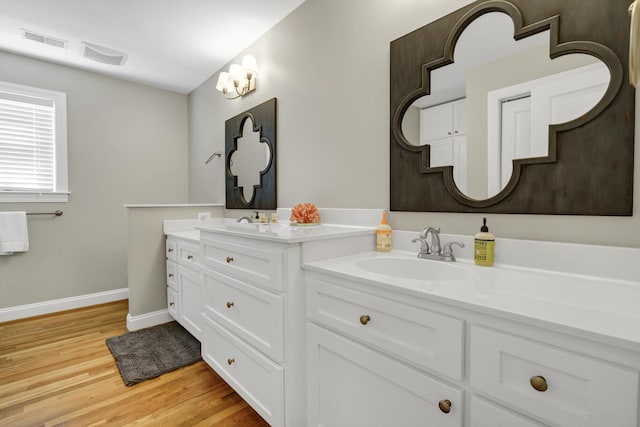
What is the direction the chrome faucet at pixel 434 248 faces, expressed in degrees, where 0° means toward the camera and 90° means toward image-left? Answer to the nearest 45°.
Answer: approximately 45°

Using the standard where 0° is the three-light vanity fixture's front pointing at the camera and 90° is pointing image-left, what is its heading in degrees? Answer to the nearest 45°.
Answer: approximately 45°

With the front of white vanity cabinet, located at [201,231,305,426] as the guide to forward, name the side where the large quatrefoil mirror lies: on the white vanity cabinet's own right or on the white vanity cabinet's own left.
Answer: on the white vanity cabinet's own left

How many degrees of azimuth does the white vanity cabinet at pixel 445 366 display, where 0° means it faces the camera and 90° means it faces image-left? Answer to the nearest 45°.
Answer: approximately 45°

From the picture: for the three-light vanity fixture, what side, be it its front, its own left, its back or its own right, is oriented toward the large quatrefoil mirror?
left

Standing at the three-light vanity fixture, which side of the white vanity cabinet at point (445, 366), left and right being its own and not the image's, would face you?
right

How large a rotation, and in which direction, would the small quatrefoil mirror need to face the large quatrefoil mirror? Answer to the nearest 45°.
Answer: approximately 90° to its left

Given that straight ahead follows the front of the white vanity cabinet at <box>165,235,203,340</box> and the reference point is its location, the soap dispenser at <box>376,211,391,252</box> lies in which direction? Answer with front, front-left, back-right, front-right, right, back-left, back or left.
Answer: left
